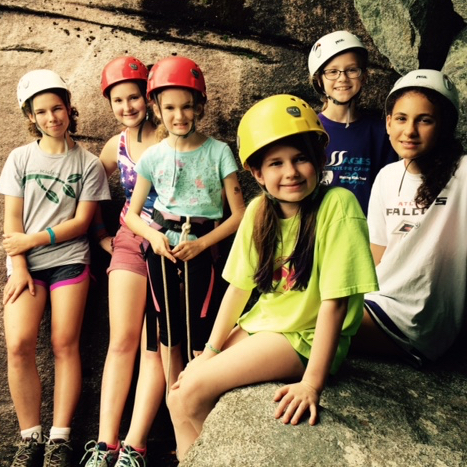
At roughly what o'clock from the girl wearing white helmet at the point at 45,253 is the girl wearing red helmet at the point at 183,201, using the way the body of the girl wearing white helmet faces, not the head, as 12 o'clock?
The girl wearing red helmet is roughly at 10 o'clock from the girl wearing white helmet.

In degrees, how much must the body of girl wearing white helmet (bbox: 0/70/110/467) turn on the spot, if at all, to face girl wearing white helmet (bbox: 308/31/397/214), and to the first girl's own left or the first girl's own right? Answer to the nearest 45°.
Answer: approximately 90° to the first girl's own left

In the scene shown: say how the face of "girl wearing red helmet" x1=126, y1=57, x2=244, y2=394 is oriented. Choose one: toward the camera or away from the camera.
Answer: toward the camera

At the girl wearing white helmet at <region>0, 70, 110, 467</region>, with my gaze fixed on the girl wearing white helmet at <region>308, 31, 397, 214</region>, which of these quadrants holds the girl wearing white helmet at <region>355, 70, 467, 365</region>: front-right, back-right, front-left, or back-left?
front-right

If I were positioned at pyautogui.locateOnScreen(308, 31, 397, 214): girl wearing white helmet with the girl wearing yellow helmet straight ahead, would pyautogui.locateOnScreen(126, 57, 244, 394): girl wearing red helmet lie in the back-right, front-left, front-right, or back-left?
front-right

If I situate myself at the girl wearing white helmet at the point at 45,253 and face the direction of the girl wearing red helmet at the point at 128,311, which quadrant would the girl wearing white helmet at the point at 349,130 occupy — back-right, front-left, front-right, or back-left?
front-left

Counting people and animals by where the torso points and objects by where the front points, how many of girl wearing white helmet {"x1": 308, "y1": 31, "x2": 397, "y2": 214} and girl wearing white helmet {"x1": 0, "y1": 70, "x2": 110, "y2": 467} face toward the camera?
2

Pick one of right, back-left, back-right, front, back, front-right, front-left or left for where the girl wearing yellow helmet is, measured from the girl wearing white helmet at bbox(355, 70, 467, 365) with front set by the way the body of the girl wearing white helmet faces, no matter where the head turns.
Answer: front

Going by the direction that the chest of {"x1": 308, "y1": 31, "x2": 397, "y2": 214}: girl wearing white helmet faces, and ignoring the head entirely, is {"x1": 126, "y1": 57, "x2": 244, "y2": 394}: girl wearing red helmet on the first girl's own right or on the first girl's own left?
on the first girl's own right

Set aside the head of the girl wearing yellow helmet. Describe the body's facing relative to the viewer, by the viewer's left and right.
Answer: facing the viewer and to the left of the viewer

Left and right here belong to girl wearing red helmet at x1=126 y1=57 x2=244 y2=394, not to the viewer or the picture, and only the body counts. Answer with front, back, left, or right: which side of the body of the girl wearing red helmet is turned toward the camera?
front

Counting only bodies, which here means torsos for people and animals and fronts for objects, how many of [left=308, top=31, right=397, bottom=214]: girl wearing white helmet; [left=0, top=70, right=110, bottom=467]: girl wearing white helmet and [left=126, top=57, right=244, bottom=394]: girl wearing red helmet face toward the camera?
3

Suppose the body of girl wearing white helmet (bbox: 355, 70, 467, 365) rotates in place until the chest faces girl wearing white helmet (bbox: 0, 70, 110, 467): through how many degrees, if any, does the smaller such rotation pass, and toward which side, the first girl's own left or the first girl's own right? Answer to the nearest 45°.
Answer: approximately 45° to the first girl's own right

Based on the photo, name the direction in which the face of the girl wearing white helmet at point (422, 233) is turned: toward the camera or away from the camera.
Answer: toward the camera

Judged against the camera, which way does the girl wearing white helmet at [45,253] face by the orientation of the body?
toward the camera
